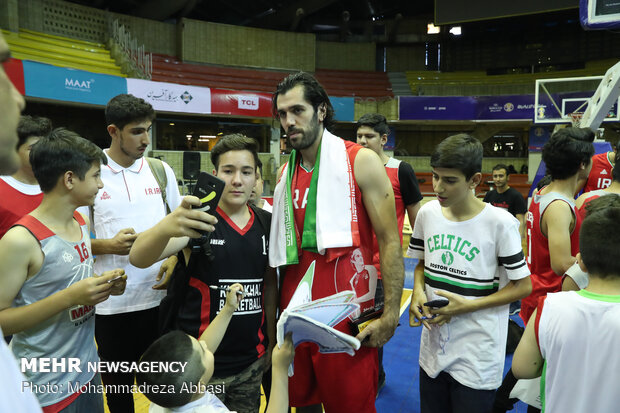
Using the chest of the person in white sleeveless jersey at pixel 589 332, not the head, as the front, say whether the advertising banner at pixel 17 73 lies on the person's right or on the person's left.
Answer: on the person's left

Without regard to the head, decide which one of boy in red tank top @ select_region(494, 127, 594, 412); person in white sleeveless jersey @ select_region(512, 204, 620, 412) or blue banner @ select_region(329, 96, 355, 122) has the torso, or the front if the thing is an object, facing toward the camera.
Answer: the blue banner

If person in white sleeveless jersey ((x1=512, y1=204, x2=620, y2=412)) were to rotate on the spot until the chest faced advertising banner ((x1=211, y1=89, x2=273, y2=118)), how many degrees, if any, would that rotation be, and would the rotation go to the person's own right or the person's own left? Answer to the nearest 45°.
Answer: approximately 45° to the person's own left

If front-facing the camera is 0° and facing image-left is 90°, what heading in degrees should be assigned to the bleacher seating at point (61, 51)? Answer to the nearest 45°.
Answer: approximately 315°

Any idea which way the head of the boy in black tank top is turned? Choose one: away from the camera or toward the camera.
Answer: toward the camera

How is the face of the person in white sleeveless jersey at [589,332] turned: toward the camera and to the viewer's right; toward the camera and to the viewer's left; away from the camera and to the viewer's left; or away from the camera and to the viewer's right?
away from the camera and to the viewer's left

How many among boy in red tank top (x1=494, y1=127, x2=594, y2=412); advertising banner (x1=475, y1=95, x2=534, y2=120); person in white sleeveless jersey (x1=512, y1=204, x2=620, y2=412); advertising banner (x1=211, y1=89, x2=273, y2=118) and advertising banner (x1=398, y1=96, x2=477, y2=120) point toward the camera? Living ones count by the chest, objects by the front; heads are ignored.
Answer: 3

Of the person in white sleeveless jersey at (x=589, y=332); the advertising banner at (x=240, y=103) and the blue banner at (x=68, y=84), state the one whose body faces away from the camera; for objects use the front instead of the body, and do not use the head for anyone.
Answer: the person in white sleeveless jersey

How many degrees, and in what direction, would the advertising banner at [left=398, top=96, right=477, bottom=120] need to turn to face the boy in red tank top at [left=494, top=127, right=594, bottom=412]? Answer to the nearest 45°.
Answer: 0° — it already faces them

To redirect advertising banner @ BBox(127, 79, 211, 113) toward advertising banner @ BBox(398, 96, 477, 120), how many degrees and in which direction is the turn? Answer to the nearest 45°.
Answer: approximately 45° to its left

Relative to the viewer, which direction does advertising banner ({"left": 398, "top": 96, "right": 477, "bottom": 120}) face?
toward the camera

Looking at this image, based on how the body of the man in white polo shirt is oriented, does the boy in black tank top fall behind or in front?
in front

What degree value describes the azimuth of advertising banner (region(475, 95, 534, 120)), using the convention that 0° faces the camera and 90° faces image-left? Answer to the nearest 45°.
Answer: approximately 0°

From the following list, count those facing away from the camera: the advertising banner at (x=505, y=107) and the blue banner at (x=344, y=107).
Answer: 0

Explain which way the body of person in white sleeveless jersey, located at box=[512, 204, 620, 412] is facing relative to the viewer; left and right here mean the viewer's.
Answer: facing away from the viewer

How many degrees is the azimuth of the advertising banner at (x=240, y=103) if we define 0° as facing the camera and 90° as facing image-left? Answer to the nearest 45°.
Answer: approximately 0°
